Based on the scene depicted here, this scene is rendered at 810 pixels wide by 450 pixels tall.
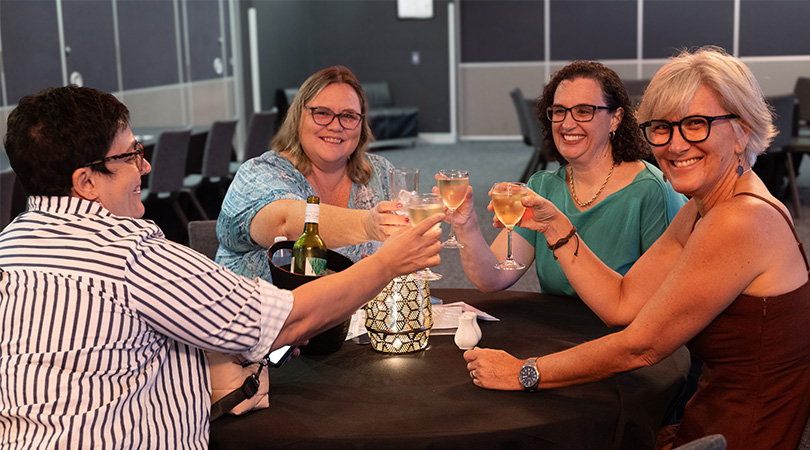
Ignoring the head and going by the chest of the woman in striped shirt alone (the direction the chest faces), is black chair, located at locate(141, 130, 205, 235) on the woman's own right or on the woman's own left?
on the woman's own left

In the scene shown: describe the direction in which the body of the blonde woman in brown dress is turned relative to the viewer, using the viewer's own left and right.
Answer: facing to the left of the viewer

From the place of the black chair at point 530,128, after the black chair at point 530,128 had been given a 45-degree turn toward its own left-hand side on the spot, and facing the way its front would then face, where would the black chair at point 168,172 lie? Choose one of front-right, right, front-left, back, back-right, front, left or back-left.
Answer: back

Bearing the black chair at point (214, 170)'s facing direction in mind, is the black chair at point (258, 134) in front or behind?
behind

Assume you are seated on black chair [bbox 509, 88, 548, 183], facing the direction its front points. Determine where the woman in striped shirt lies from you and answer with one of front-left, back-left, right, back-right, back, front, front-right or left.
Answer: right

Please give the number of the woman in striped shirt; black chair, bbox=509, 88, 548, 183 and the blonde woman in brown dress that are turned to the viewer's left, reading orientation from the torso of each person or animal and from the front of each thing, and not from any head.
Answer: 1

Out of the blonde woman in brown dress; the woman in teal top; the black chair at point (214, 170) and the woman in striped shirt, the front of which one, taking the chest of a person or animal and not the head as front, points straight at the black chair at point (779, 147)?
the woman in striped shirt

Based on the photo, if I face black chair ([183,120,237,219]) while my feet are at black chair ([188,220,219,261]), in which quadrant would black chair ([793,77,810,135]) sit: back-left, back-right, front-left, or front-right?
front-right

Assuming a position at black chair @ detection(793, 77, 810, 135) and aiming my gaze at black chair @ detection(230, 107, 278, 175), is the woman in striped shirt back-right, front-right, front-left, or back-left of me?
front-left

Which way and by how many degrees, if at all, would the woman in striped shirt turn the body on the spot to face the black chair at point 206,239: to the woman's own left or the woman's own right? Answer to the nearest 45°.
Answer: approximately 45° to the woman's own left

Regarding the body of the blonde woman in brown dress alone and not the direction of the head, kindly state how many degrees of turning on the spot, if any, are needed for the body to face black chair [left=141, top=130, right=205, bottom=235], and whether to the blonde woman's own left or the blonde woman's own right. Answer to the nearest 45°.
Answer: approximately 45° to the blonde woman's own right

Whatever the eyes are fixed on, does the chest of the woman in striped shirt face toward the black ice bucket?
yes

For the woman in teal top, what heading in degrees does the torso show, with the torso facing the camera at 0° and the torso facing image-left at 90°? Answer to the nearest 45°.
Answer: approximately 45°

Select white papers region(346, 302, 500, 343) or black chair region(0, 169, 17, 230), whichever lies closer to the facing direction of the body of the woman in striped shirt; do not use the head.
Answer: the white papers
